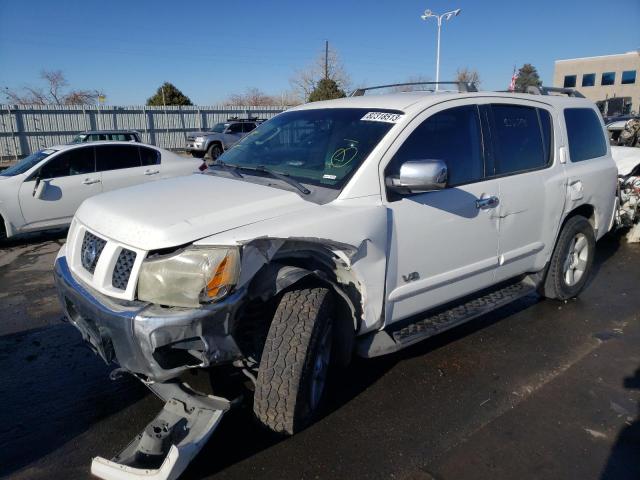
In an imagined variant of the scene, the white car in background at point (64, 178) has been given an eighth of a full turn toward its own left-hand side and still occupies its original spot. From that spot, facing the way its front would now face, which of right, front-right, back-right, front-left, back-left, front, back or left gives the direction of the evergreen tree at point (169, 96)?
back

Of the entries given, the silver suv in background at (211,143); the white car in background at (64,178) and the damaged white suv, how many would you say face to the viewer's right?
0

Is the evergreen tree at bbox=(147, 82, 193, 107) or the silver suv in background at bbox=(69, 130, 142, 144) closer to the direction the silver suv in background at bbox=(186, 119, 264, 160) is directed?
the silver suv in background

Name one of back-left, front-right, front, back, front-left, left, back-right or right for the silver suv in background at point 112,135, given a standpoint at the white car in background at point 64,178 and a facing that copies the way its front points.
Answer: back-right

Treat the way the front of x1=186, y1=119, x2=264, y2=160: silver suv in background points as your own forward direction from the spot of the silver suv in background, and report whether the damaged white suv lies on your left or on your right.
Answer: on your left

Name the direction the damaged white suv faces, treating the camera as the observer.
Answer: facing the viewer and to the left of the viewer

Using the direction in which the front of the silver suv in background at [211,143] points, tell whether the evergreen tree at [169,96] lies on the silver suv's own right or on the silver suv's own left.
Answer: on the silver suv's own right

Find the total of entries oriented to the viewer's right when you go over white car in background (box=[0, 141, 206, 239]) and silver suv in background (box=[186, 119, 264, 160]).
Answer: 0

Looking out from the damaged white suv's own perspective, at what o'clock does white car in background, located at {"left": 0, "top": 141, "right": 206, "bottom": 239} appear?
The white car in background is roughly at 3 o'clock from the damaged white suv.

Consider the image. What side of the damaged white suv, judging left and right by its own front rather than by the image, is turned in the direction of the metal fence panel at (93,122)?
right

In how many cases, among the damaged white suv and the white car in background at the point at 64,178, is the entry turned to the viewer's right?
0

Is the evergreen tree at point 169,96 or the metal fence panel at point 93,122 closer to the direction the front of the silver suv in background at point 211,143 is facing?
the metal fence panel

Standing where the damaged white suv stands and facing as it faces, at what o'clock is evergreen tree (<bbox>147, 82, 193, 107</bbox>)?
The evergreen tree is roughly at 4 o'clock from the damaged white suv.
